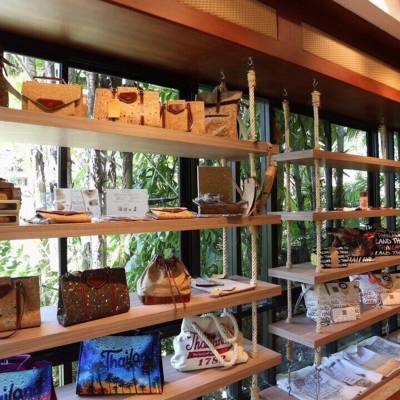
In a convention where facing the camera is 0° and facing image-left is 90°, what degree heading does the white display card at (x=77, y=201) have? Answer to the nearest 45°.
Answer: approximately 0°

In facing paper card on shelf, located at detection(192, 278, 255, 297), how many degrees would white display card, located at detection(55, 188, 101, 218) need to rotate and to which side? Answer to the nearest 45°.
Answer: approximately 90° to its left

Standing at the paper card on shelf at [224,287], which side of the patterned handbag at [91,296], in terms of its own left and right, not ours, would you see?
left

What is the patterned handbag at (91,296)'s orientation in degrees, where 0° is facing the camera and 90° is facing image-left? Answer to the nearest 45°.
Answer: approximately 315°

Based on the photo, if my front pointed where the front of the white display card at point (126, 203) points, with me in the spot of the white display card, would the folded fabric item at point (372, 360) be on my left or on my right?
on my left

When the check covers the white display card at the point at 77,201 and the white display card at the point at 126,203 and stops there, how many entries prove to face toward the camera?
2

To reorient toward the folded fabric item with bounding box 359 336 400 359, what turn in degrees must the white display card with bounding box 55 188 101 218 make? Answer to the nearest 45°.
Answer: approximately 90° to its left
